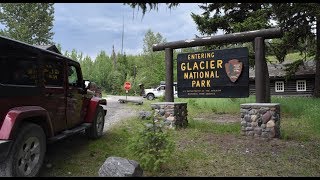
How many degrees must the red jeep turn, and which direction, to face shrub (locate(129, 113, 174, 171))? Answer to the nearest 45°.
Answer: approximately 45° to its right

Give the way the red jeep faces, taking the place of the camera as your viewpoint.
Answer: facing away from the viewer and to the right of the viewer

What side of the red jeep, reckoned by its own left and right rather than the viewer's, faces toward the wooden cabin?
front

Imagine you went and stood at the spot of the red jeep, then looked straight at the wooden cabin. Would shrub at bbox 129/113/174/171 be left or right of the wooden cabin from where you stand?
right
